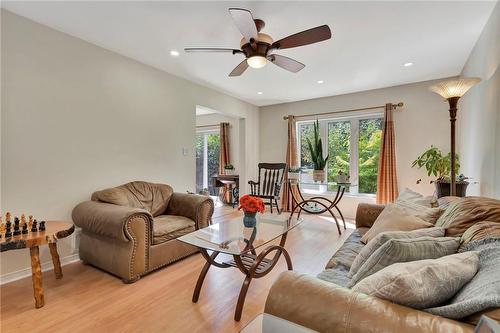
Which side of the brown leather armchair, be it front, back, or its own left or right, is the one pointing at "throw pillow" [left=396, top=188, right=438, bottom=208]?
front

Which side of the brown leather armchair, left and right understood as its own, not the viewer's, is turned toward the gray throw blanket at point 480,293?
front

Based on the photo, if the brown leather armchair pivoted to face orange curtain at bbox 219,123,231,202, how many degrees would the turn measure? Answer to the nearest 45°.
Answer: approximately 90° to its left

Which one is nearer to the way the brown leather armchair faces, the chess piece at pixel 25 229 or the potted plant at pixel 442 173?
the potted plant

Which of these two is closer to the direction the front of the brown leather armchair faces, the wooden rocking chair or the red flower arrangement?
the red flower arrangement

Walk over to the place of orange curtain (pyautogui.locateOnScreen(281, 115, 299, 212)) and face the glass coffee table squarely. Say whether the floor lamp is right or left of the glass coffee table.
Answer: left

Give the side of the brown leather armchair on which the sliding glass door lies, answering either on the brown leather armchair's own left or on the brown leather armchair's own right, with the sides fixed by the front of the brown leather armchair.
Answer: on the brown leather armchair's own left

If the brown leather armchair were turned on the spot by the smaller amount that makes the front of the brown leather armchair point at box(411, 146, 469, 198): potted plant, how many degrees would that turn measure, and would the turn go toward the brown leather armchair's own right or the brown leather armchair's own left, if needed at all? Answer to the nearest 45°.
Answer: approximately 45° to the brown leather armchair's own left

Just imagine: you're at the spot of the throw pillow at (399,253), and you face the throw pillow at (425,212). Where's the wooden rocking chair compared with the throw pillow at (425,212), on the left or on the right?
left

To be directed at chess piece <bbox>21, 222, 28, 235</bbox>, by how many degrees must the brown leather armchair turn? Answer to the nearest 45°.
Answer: approximately 135° to its right

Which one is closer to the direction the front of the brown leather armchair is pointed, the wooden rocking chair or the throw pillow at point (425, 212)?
the throw pillow

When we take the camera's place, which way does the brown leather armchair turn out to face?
facing the viewer and to the right of the viewer

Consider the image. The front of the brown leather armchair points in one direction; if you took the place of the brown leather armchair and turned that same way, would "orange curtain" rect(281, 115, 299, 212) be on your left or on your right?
on your left

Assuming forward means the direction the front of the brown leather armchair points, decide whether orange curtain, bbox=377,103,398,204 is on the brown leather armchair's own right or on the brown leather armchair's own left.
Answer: on the brown leather armchair's own left

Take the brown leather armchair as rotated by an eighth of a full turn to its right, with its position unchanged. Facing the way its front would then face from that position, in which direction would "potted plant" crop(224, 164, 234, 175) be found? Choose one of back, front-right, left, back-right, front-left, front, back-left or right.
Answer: back-left

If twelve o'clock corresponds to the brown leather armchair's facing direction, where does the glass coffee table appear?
The glass coffee table is roughly at 12 o'clock from the brown leather armchair.

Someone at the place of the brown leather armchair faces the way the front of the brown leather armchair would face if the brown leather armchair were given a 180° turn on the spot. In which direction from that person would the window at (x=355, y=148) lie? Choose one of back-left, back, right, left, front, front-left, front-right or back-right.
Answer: back-right
